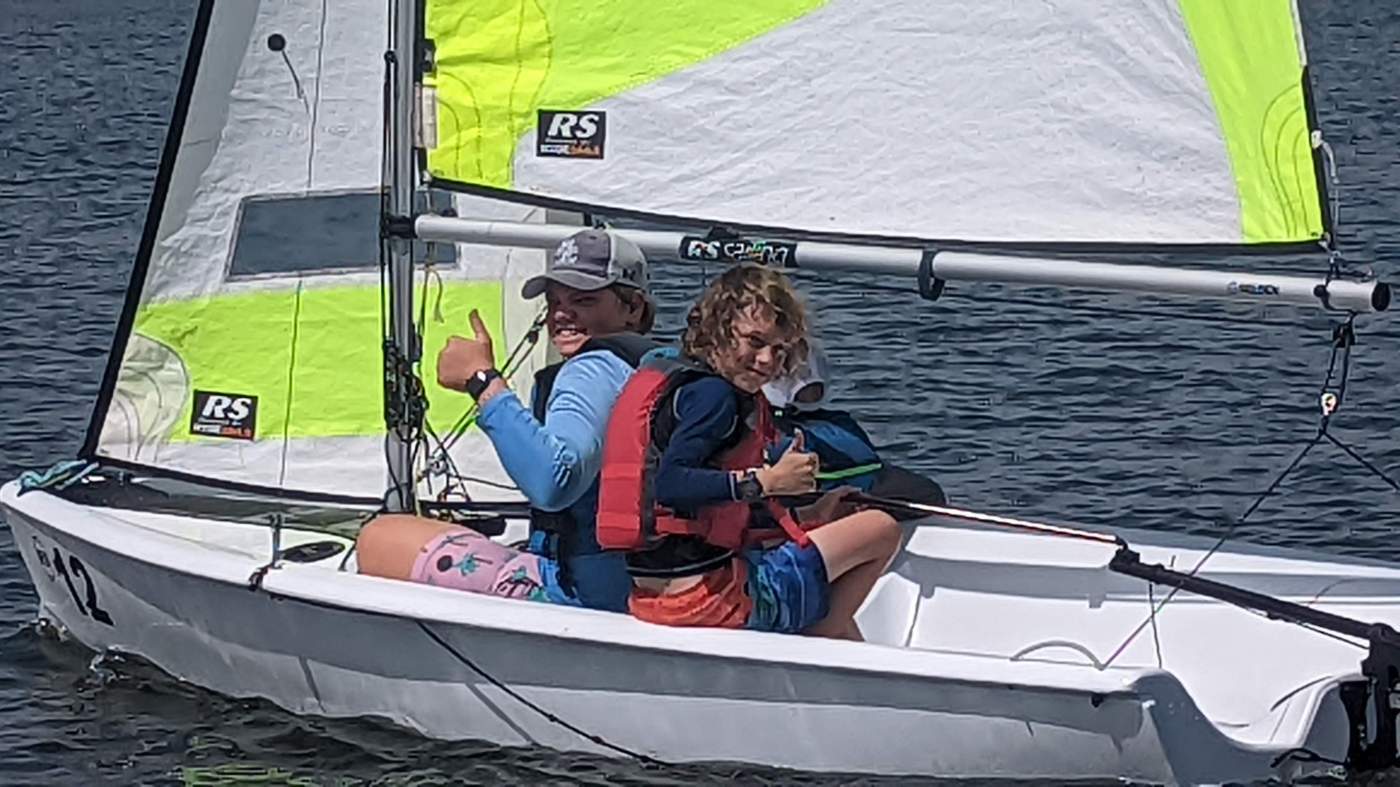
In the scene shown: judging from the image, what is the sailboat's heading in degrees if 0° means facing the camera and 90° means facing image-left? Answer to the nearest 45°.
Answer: approximately 135°

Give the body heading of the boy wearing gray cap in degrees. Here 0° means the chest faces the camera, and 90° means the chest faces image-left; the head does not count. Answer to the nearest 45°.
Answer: approximately 90°
